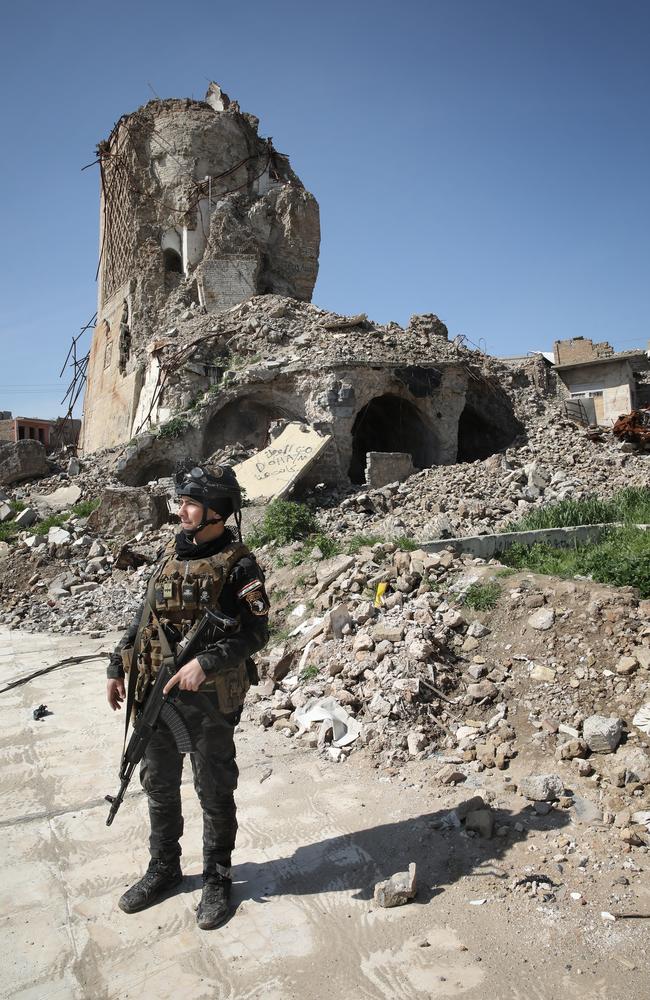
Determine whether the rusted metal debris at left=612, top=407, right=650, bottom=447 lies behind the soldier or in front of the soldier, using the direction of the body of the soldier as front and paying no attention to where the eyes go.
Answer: behind

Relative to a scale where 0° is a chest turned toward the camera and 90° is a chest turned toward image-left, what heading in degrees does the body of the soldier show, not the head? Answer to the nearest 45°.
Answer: approximately 45°

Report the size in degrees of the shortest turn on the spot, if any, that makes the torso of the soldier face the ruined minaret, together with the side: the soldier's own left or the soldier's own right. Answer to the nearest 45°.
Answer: approximately 135° to the soldier's own right

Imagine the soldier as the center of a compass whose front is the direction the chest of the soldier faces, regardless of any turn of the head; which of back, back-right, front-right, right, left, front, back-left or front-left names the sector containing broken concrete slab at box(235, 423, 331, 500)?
back-right

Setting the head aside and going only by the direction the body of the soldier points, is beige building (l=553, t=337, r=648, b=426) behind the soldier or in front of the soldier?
behind

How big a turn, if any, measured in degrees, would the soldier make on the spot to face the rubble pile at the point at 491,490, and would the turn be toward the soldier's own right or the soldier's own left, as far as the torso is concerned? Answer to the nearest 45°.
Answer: approximately 180°
